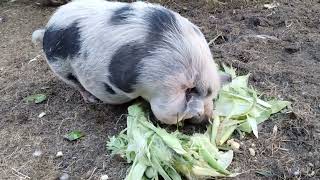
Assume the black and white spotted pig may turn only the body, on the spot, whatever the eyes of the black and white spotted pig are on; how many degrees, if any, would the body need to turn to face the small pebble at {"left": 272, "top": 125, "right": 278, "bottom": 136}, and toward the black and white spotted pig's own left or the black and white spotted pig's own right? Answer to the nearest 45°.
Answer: approximately 45° to the black and white spotted pig's own left

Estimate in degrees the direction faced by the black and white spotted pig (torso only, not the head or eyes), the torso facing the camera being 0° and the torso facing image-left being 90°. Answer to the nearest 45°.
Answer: approximately 315°

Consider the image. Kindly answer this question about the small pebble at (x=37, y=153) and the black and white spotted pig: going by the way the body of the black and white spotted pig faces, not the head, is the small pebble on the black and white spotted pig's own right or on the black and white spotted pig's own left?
on the black and white spotted pig's own right

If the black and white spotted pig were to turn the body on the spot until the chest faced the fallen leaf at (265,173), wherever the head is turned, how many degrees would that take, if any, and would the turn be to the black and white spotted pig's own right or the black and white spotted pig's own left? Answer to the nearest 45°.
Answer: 0° — it already faces it

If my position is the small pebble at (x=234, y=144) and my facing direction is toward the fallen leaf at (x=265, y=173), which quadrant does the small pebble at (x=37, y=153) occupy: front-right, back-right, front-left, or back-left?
back-right

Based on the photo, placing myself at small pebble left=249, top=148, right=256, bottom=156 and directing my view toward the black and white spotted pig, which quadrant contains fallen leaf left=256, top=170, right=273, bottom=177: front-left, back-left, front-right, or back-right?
back-left

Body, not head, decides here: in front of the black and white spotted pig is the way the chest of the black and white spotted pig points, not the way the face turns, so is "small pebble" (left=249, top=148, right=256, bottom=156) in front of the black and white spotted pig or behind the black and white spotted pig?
in front

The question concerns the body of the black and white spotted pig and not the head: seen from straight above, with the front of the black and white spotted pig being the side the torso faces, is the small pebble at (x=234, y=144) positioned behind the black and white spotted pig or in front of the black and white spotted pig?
in front
